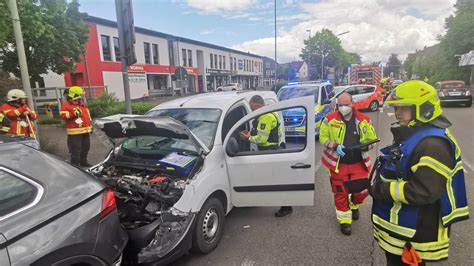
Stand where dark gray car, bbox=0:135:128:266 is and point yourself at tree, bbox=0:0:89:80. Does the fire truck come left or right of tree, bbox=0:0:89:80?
right

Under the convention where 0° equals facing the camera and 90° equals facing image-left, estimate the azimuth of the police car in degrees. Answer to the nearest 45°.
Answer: approximately 45°

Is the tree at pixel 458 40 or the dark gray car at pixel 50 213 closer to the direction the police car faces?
the dark gray car

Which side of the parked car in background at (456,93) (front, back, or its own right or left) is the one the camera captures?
back

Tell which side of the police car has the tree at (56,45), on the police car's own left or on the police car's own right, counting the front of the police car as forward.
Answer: on the police car's own right

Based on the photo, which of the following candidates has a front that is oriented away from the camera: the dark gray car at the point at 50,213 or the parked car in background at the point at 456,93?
the parked car in background

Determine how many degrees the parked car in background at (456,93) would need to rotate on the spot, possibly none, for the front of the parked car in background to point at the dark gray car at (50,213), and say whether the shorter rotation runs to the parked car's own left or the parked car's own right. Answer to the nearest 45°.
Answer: approximately 180°
